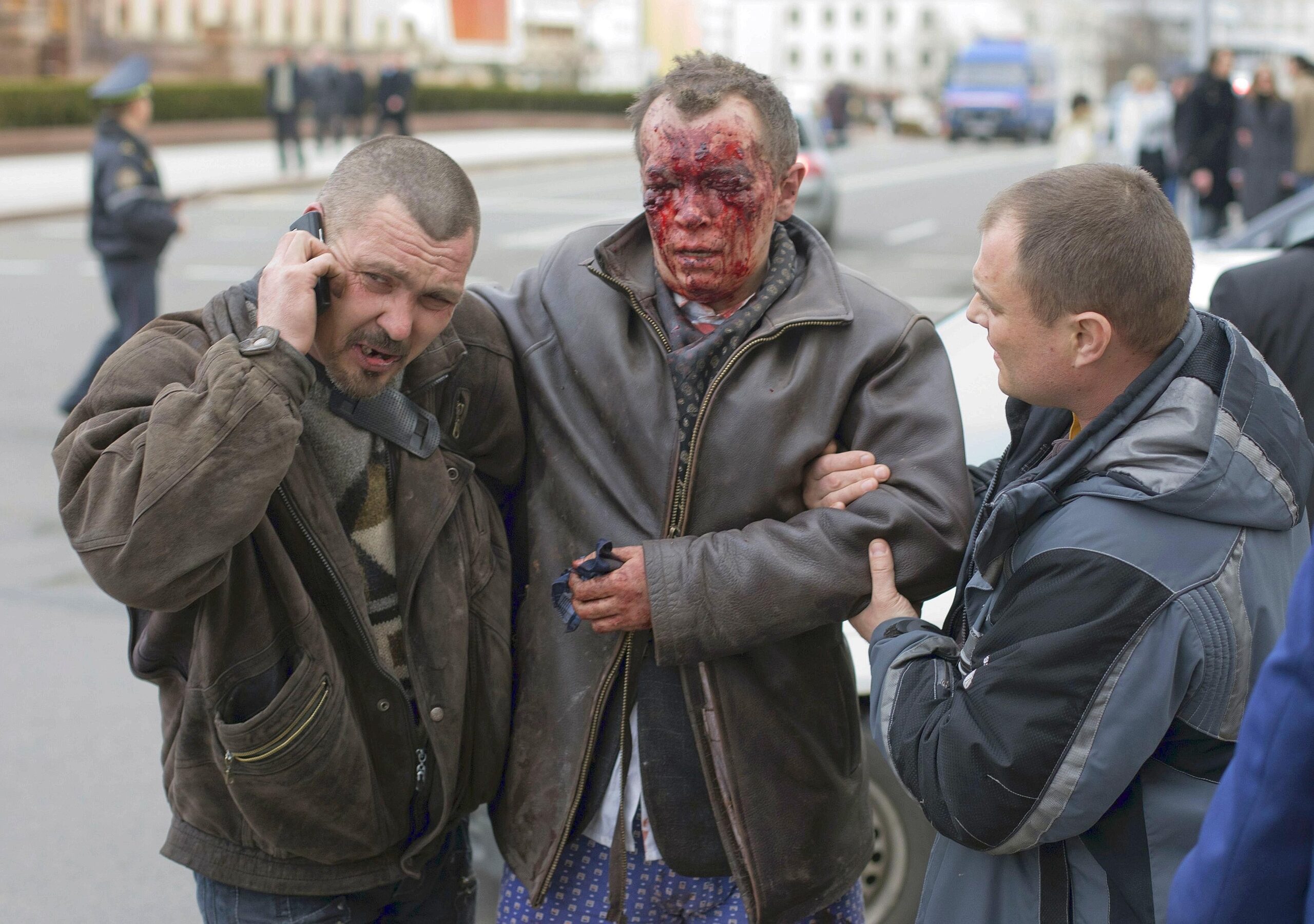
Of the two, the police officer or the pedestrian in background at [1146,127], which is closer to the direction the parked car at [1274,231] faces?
the police officer

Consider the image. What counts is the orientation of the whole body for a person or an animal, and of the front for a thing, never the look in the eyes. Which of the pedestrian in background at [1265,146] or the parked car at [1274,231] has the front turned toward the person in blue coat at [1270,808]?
the pedestrian in background

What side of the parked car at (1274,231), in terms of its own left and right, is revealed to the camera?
left

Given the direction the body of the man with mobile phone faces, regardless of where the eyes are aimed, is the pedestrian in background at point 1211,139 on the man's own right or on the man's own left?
on the man's own left

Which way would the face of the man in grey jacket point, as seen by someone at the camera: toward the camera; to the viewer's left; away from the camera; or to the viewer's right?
to the viewer's left

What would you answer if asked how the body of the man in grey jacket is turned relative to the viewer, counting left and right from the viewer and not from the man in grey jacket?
facing to the left of the viewer
